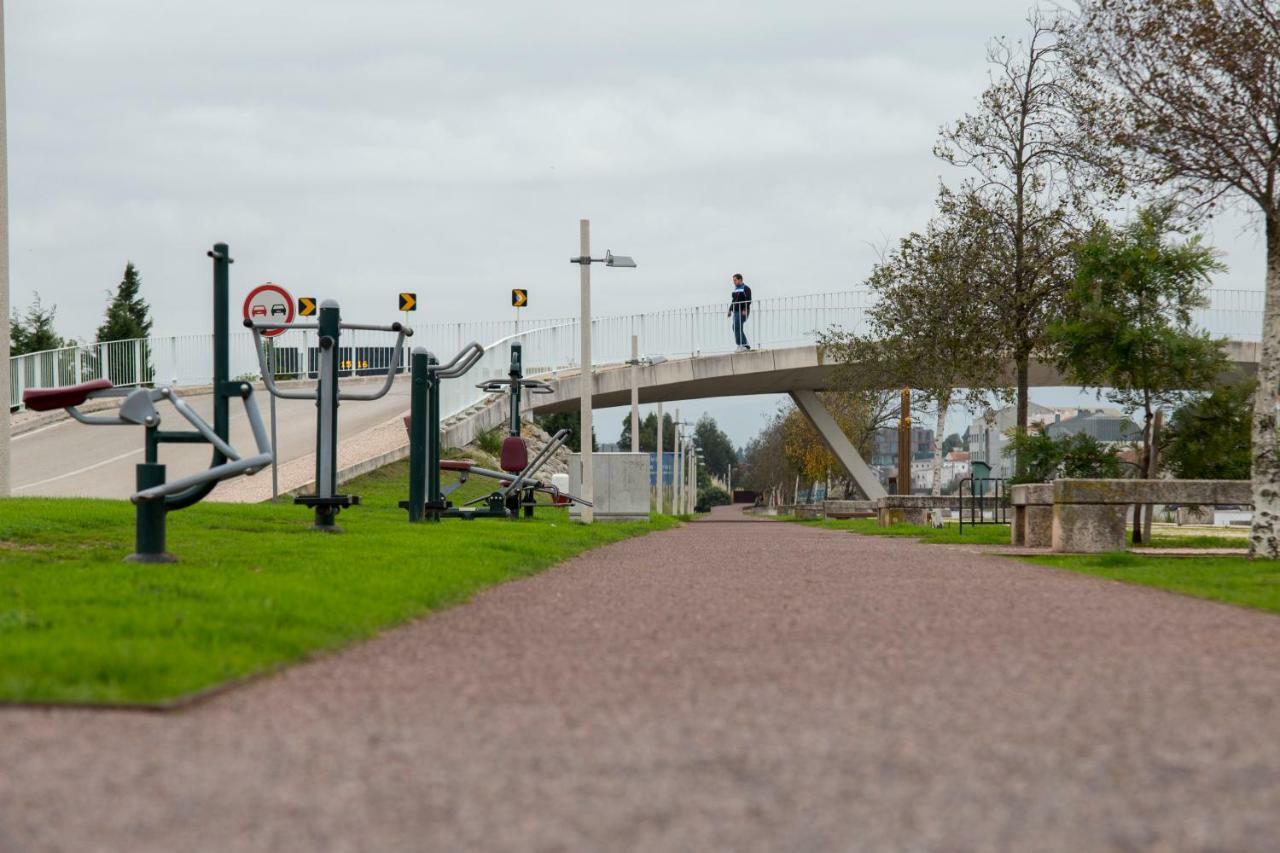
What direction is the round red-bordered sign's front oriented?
toward the camera

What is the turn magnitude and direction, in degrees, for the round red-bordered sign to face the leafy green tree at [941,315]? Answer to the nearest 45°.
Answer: approximately 135° to its left

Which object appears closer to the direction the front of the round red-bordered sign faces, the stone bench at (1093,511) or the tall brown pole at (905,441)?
the stone bench

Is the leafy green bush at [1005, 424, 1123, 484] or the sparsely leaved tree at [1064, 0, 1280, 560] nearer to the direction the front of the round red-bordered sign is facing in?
the sparsely leaved tree

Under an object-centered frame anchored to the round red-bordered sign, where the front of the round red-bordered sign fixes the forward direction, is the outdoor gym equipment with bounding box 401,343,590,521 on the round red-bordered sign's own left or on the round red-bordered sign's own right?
on the round red-bordered sign's own left

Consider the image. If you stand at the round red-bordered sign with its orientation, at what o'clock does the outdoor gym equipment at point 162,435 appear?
The outdoor gym equipment is roughly at 12 o'clock from the round red-bordered sign.

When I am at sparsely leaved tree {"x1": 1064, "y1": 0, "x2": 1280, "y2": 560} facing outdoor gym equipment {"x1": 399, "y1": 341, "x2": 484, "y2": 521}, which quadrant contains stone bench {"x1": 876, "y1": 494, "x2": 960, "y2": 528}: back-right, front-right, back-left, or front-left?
front-right

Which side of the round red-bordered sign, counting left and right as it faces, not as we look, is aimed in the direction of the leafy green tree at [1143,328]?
left

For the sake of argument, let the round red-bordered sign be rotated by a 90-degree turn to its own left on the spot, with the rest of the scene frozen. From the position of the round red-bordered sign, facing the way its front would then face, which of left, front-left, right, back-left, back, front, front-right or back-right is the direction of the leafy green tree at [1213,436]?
front
